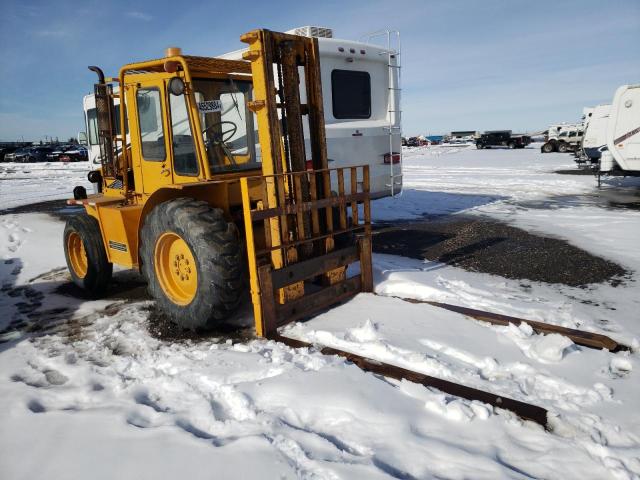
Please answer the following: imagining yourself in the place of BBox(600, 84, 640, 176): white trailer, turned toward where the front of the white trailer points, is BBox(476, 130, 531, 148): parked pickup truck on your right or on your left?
on your right

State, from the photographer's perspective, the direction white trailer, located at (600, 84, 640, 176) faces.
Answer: facing to the left of the viewer

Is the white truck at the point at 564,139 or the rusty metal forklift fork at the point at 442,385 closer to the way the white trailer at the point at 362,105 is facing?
the white truck

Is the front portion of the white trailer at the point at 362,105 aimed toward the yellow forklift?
no

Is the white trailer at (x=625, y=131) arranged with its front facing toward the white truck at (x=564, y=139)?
no

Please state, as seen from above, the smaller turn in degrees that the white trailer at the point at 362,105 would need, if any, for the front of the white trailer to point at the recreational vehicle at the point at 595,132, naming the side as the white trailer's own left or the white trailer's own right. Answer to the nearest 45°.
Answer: approximately 90° to the white trailer's own right

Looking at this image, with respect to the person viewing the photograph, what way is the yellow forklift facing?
facing the viewer and to the right of the viewer

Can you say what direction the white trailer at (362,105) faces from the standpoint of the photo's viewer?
facing away from the viewer and to the left of the viewer

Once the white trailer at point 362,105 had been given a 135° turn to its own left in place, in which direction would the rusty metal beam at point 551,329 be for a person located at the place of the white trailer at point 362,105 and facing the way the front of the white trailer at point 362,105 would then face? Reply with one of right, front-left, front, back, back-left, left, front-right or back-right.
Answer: front

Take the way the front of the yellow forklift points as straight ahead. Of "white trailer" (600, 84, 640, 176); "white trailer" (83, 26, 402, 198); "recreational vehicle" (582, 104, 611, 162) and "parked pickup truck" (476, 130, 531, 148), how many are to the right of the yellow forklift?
0

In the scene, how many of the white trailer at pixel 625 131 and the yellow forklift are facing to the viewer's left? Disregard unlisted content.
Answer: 1

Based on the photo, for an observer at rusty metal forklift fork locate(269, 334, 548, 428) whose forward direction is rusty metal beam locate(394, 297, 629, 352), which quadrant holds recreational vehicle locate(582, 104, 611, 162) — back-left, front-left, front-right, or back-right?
front-left

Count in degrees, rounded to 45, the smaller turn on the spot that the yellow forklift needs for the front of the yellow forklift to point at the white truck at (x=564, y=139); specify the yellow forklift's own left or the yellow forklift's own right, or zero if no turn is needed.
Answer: approximately 90° to the yellow forklift's own left

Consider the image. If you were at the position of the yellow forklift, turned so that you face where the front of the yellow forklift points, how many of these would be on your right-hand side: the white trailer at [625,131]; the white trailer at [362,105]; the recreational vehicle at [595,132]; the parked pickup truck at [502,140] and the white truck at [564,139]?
0

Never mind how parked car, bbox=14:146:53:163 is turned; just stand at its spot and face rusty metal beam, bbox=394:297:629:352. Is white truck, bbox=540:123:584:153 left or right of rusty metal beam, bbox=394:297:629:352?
left

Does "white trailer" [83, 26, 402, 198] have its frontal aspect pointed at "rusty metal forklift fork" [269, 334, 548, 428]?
no
